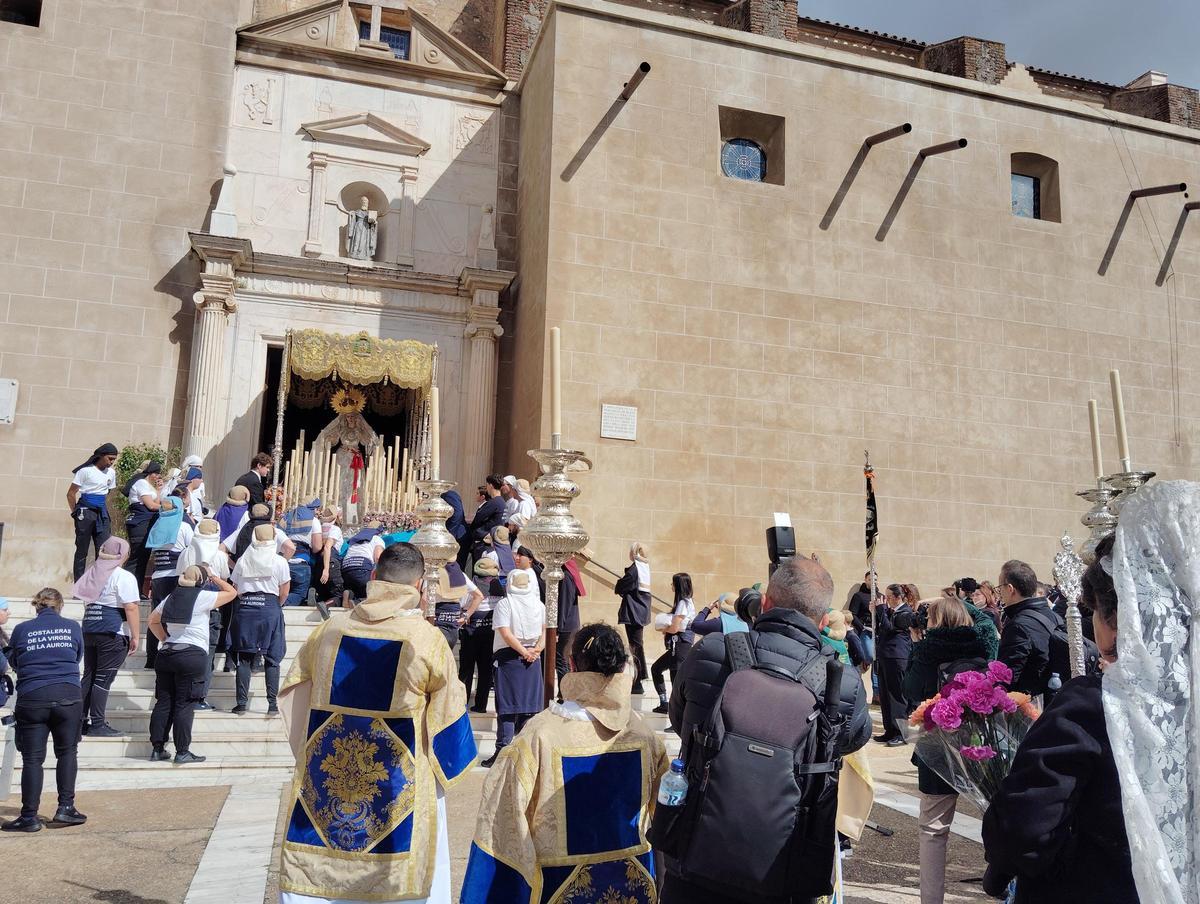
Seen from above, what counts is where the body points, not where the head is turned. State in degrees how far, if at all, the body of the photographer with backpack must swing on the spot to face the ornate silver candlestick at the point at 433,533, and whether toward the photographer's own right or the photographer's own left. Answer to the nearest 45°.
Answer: approximately 45° to the photographer's own left

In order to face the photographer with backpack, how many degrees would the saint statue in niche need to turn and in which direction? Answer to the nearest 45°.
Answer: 0° — it already faces them

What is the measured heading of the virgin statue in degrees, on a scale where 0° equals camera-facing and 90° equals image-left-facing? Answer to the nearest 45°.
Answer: approximately 0°

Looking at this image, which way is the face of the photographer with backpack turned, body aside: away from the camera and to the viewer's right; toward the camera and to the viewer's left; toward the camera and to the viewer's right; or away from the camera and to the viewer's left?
away from the camera and to the viewer's left

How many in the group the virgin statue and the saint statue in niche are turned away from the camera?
0

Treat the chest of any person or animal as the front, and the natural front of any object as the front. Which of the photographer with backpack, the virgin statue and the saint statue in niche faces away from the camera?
the photographer with backpack

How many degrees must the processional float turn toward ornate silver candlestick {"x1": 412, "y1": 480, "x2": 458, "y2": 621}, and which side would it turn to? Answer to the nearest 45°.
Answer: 0° — it already faces it

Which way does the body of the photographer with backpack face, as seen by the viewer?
away from the camera

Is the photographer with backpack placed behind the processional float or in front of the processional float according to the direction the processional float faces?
in front

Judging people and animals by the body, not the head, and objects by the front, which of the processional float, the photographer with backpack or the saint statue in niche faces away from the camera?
the photographer with backpack
